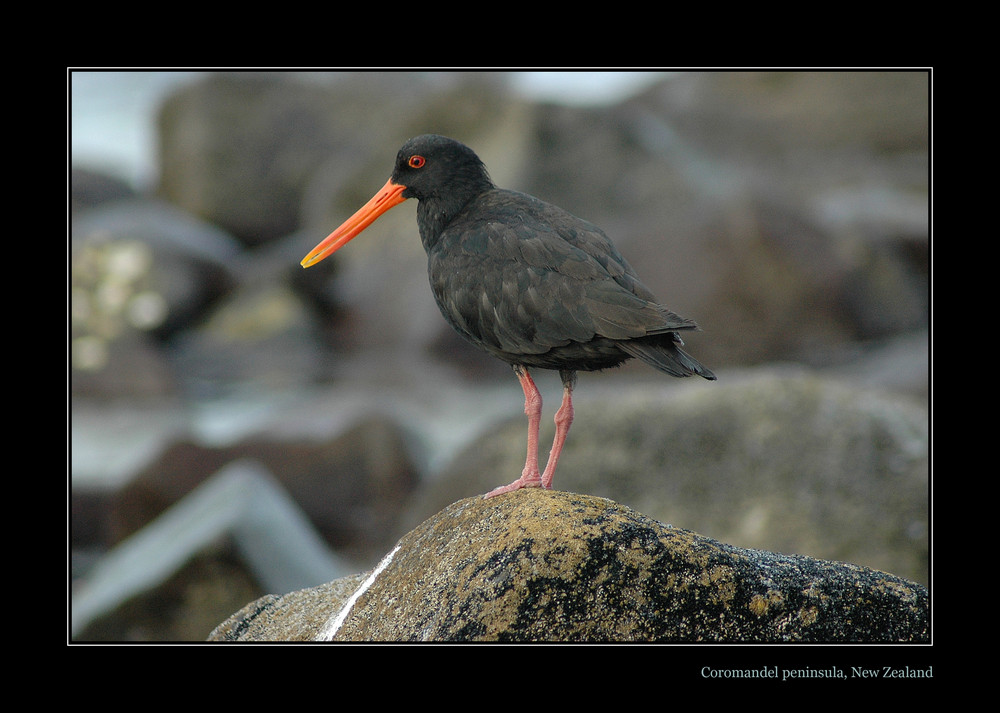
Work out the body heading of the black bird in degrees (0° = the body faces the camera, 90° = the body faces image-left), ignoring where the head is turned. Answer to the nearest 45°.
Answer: approximately 90°

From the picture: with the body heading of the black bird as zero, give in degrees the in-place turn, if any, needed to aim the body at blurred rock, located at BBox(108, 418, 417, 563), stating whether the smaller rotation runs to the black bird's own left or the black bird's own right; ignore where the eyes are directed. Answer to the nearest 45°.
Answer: approximately 90° to the black bird's own right

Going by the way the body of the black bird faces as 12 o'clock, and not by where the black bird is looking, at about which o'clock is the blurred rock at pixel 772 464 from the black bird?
The blurred rock is roughly at 4 o'clock from the black bird.

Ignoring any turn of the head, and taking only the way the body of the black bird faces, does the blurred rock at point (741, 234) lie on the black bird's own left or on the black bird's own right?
on the black bird's own right

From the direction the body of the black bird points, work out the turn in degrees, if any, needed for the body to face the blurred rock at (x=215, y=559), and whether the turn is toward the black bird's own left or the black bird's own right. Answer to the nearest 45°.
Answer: approximately 45° to the black bird's own right

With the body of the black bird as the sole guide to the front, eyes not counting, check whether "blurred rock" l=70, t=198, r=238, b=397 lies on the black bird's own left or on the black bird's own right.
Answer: on the black bird's own right

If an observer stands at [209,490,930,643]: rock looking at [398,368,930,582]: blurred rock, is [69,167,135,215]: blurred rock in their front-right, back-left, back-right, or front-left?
front-left
